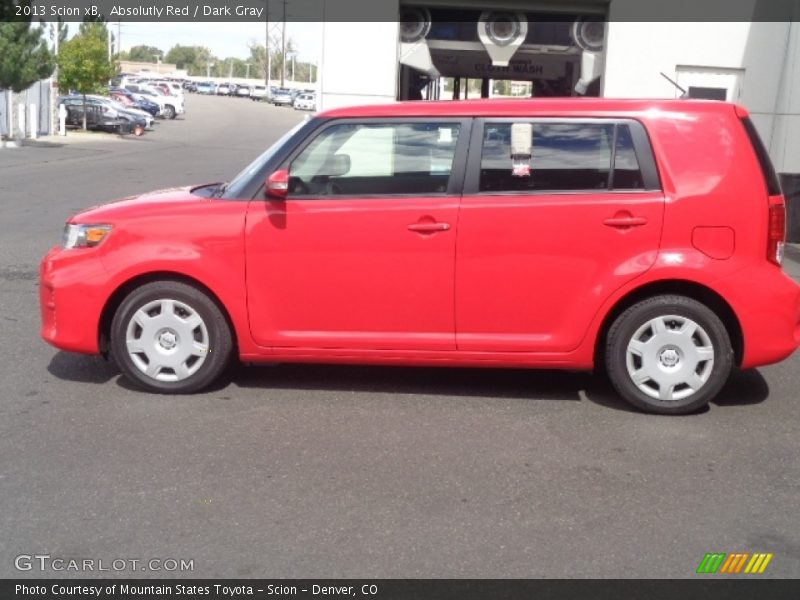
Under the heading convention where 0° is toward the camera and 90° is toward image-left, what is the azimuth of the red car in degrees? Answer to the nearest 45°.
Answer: approximately 90°

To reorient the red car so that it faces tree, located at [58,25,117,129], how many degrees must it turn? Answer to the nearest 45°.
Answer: approximately 90° to its right

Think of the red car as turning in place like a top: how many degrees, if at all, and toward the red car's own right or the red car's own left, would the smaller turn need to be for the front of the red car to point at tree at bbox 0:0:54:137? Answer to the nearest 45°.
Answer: approximately 45° to the red car's own right

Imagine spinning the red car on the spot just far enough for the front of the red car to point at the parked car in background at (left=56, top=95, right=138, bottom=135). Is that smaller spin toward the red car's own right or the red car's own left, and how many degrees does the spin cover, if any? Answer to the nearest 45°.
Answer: approximately 90° to the red car's own right
